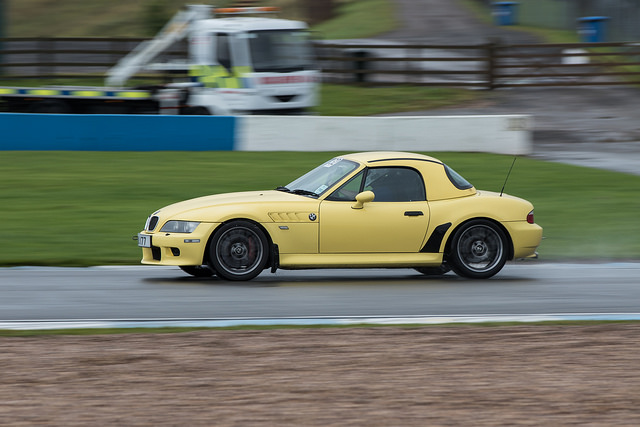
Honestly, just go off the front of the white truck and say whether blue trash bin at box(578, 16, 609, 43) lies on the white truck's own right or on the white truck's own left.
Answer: on the white truck's own left

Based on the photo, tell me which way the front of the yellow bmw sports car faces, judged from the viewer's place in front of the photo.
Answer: facing to the left of the viewer

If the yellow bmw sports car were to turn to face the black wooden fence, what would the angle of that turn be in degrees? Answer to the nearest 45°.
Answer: approximately 90° to its right

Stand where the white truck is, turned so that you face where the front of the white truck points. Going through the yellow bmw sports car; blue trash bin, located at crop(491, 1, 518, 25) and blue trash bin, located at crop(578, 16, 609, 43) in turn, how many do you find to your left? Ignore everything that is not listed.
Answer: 2

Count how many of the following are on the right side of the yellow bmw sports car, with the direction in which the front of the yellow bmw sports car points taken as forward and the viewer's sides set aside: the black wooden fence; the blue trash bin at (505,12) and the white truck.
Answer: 3

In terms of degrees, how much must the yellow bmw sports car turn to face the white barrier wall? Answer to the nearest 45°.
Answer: approximately 90° to its right

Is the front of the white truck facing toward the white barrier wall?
yes

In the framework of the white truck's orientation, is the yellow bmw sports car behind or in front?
in front

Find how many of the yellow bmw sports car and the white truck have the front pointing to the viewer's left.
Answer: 1

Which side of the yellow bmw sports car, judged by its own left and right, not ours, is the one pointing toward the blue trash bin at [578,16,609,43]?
right

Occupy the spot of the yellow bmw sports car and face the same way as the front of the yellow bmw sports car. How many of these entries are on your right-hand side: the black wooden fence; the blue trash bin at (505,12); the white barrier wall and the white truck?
4

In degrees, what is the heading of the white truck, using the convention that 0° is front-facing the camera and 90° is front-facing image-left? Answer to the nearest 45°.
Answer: approximately 315°

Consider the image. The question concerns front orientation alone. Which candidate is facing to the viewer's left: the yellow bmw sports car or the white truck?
the yellow bmw sports car

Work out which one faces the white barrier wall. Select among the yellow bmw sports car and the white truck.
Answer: the white truck

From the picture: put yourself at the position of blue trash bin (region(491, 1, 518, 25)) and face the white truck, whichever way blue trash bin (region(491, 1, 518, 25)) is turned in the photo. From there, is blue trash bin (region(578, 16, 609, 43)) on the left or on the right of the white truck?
left

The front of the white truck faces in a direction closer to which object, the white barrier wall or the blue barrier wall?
the white barrier wall
